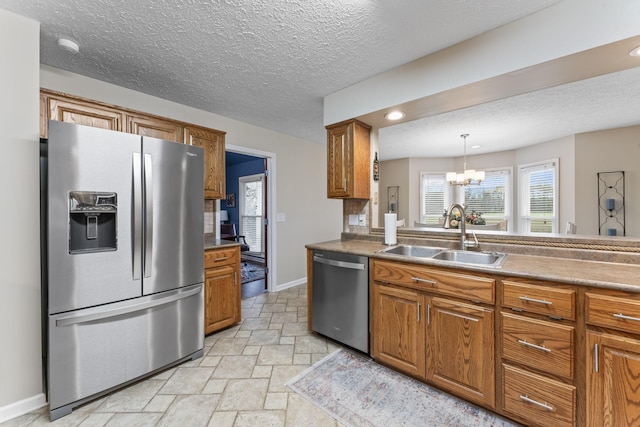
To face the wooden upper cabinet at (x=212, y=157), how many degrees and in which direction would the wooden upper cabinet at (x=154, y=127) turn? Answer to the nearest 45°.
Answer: approximately 45° to its left

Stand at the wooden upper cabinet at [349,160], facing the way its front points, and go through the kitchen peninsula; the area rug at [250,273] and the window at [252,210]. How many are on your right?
2

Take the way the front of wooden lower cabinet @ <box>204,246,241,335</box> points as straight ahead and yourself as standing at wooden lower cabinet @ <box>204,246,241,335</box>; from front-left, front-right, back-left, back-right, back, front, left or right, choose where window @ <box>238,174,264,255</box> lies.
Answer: back-left

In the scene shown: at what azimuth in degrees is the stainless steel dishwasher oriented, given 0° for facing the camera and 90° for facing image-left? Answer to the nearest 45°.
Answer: approximately 45°

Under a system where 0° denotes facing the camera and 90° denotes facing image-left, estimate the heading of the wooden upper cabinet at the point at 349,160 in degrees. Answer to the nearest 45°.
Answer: approximately 45°

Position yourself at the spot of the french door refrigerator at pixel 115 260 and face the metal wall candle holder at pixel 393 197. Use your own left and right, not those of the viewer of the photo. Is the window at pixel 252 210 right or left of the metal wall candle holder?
left

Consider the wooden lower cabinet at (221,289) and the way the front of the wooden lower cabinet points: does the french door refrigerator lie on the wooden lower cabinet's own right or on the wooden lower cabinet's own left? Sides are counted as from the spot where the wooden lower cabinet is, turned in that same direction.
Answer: on the wooden lower cabinet's own right

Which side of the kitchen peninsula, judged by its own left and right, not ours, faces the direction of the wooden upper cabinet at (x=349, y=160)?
right
